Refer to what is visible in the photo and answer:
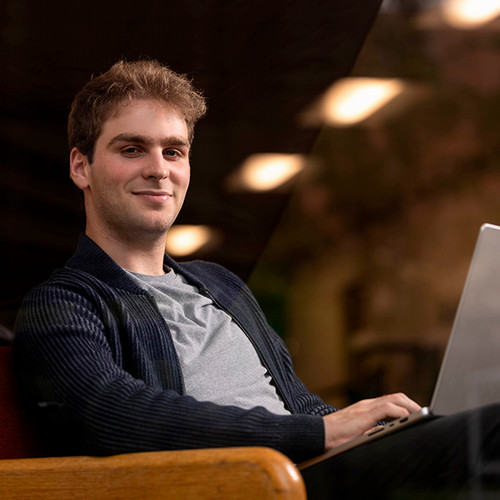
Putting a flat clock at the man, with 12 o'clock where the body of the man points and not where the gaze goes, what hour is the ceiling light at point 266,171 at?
The ceiling light is roughly at 8 o'clock from the man.

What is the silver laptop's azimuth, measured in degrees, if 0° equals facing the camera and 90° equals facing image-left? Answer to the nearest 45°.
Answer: approximately 135°

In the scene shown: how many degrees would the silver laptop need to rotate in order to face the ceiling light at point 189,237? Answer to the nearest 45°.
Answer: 0° — it already faces it

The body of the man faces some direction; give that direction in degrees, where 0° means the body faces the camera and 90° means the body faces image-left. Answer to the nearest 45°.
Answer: approximately 315°

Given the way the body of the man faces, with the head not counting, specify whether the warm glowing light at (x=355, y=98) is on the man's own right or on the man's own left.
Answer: on the man's own left
